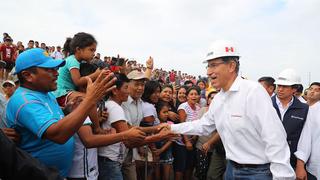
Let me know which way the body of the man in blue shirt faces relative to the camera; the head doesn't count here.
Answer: to the viewer's right

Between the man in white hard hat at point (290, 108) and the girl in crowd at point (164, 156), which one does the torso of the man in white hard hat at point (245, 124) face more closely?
the girl in crowd

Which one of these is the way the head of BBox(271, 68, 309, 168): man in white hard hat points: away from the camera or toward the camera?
toward the camera

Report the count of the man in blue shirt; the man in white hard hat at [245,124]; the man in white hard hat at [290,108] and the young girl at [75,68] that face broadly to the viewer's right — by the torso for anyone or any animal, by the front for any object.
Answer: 2

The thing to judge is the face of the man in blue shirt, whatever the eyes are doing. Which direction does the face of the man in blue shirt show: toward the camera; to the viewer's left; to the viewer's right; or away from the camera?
to the viewer's right

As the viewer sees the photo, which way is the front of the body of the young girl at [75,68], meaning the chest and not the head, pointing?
to the viewer's right

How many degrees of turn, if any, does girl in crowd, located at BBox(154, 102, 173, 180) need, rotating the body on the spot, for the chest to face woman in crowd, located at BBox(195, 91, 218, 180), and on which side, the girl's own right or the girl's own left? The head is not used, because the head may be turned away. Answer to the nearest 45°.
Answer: approximately 45° to the girl's own left

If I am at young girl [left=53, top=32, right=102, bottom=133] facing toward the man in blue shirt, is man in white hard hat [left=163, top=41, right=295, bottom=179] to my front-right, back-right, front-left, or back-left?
front-left

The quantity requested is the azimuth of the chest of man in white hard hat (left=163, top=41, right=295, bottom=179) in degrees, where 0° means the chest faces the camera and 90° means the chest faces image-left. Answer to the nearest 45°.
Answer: approximately 45°

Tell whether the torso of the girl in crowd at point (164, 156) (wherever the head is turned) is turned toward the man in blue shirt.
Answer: no

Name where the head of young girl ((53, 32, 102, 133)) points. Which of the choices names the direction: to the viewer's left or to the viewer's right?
to the viewer's right

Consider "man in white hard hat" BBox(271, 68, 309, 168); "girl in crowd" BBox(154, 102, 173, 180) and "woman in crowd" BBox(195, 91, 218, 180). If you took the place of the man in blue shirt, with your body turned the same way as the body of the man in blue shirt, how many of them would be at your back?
0
